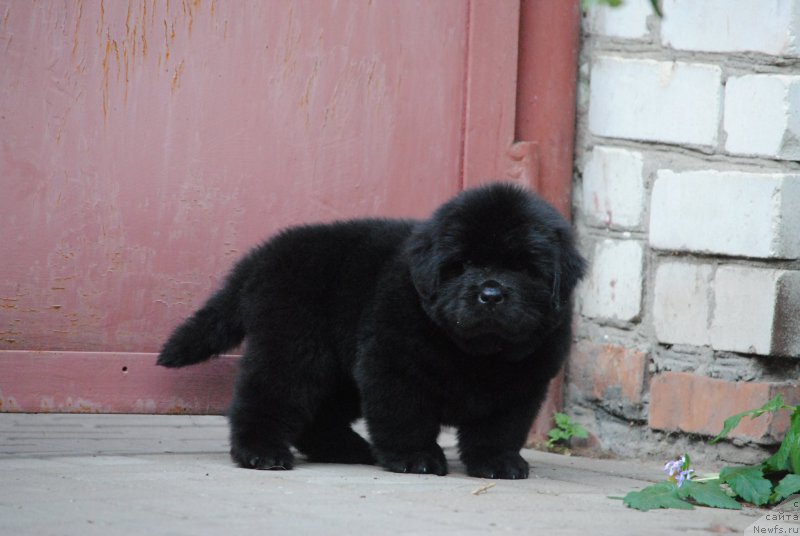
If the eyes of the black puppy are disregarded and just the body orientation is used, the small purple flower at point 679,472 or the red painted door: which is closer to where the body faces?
the small purple flower

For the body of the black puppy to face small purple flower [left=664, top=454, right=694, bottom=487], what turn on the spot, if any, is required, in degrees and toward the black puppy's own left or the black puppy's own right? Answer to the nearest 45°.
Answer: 0° — it already faces it

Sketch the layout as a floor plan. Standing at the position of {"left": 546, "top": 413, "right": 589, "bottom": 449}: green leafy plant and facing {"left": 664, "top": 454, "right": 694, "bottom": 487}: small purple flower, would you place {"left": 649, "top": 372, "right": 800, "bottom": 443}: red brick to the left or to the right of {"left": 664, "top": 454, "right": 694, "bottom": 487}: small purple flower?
left

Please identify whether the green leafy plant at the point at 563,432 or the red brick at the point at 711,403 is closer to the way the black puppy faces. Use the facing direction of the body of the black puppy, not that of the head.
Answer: the red brick

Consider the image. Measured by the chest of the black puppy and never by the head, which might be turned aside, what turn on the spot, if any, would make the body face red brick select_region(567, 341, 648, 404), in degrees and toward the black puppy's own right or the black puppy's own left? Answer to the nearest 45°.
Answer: approximately 90° to the black puppy's own left

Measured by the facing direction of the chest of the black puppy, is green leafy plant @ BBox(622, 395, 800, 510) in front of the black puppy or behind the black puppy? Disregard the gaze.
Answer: in front

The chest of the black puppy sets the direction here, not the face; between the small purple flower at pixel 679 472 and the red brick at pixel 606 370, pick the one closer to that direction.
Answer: the small purple flower

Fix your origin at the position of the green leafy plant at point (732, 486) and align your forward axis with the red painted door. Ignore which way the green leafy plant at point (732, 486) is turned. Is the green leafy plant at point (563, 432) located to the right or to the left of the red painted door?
right

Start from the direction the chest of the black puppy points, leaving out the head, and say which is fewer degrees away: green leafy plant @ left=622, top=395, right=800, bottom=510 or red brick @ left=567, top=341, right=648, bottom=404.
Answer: the green leafy plant

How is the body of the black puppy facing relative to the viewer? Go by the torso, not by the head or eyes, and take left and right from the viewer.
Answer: facing the viewer and to the right of the viewer

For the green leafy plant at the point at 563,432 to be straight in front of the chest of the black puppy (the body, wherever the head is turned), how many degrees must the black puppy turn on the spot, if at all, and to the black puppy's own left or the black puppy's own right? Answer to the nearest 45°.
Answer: approximately 90° to the black puppy's own left
